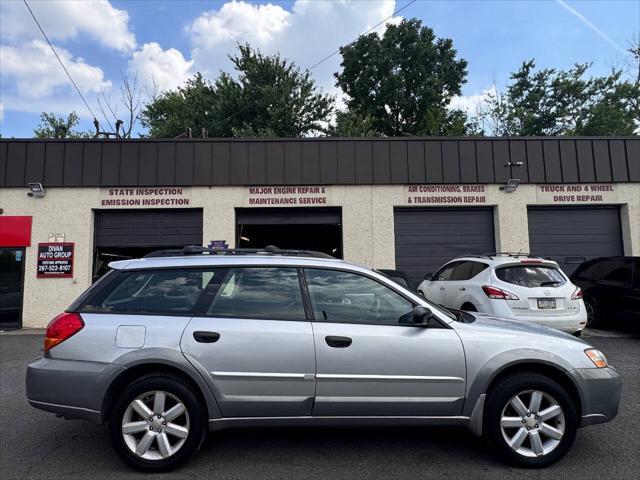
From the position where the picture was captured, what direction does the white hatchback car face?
facing away from the viewer and to the left of the viewer

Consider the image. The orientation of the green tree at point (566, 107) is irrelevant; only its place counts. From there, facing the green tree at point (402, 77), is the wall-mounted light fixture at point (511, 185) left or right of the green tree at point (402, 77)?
left

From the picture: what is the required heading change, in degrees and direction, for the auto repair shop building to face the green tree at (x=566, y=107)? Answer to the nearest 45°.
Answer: approximately 135° to its left

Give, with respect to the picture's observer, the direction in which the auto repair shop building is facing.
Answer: facing the viewer

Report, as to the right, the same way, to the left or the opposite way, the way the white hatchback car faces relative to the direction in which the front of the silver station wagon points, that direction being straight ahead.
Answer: to the left

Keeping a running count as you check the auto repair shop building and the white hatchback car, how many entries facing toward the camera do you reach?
1

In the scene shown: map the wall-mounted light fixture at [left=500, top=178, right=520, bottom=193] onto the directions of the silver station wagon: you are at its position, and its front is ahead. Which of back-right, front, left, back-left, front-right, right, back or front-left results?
front-left

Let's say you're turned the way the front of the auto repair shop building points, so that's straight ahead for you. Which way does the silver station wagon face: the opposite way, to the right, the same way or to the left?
to the left

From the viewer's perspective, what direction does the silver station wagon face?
to the viewer's right

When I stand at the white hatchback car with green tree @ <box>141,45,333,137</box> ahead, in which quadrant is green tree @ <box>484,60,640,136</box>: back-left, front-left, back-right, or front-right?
front-right

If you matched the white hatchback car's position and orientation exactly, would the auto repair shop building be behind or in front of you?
in front

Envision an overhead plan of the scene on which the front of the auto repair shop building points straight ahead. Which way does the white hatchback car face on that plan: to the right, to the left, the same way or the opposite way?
the opposite way

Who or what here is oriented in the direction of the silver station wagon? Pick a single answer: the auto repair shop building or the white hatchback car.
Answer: the auto repair shop building

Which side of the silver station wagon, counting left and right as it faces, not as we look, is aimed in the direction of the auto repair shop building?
left

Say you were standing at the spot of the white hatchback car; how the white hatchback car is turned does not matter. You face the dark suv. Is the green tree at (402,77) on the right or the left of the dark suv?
left

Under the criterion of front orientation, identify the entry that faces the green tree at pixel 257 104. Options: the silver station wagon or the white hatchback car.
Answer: the white hatchback car

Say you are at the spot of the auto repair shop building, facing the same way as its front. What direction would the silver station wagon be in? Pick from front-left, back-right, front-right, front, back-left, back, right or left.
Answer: front

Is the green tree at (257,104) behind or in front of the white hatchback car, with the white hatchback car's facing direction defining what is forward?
in front

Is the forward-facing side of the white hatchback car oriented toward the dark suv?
no
